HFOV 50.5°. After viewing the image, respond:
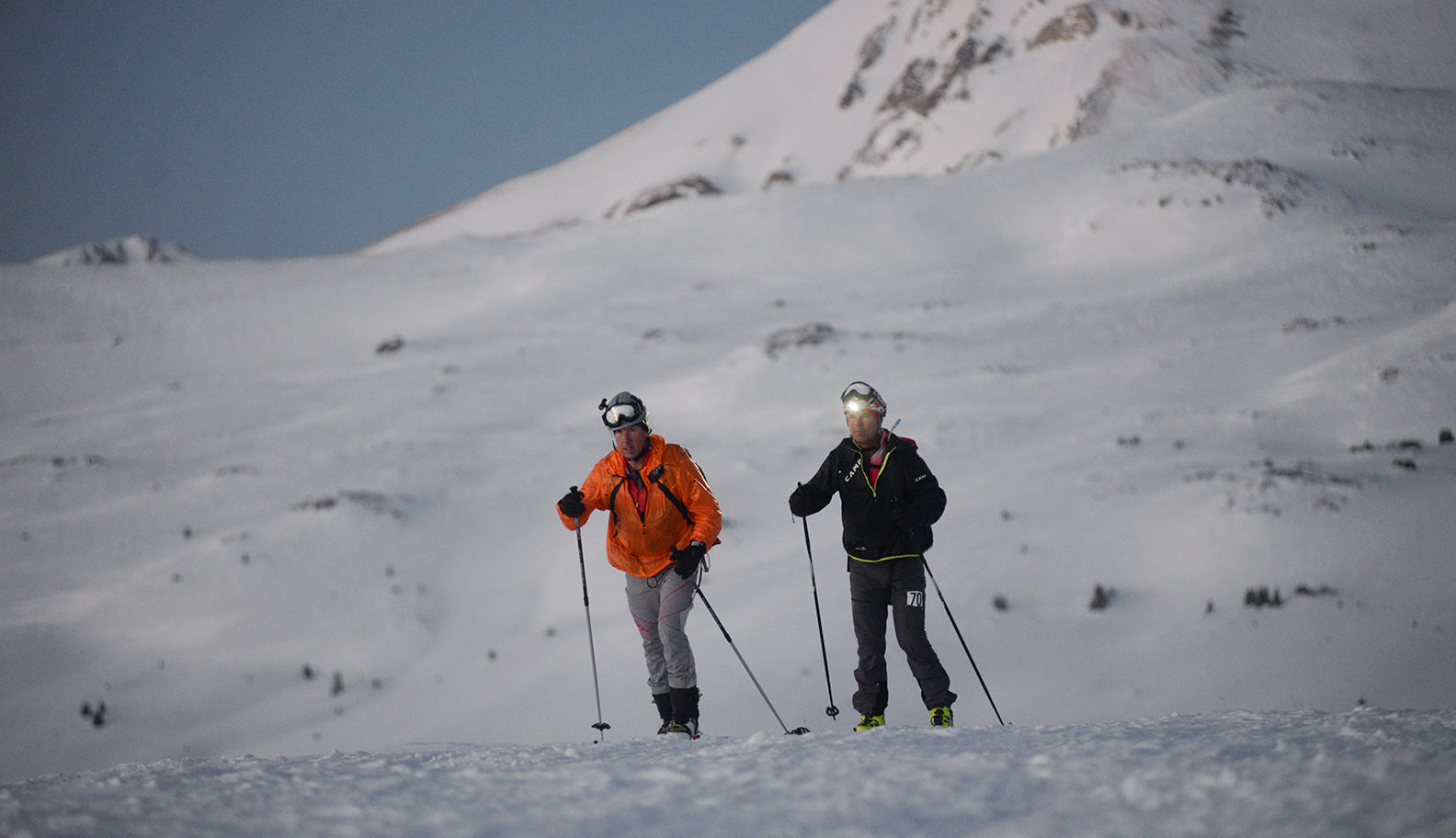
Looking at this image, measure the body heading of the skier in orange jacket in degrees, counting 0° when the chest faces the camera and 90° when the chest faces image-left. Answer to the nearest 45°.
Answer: approximately 45°

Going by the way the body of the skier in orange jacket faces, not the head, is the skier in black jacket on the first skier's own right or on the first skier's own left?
on the first skier's own left
